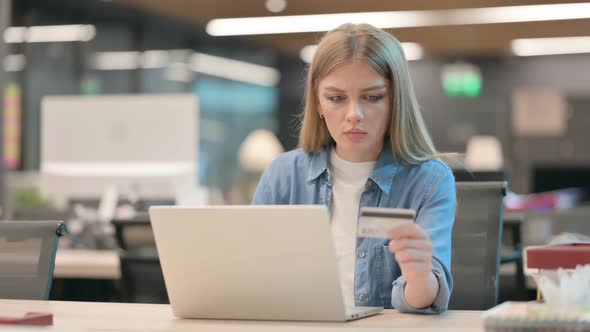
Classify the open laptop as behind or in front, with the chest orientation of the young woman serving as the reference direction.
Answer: in front

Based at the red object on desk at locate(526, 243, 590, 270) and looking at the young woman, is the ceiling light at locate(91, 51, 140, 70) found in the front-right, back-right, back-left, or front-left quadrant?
front-right

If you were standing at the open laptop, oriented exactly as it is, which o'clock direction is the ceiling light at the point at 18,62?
The ceiling light is roughly at 10 o'clock from the open laptop.

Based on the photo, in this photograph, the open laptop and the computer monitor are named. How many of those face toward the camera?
0

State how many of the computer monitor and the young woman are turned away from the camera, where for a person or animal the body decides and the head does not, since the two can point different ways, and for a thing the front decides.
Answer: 1

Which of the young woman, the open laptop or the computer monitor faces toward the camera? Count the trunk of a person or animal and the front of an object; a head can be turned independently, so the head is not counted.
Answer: the young woman

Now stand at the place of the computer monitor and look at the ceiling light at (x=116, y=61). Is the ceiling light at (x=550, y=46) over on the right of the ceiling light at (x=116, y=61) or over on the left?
right

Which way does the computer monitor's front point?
away from the camera

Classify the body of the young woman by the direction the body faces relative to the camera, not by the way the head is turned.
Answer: toward the camera

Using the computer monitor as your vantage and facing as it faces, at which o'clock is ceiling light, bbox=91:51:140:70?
The ceiling light is roughly at 12 o'clock from the computer monitor.

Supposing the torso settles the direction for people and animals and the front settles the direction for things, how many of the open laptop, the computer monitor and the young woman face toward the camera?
1

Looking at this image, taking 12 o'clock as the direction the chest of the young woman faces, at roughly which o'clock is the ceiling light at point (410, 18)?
The ceiling light is roughly at 6 o'clock from the young woman.

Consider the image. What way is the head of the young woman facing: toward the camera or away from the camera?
toward the camera

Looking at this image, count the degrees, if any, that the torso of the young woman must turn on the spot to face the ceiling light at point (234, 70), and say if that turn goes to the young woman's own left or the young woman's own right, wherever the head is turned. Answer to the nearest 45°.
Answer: approximately 180°

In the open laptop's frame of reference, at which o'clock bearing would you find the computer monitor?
The computer monitor is roughly at 10 o'clock from the open laptop.

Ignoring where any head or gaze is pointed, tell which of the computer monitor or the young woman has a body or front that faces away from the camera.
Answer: the computer monitor
